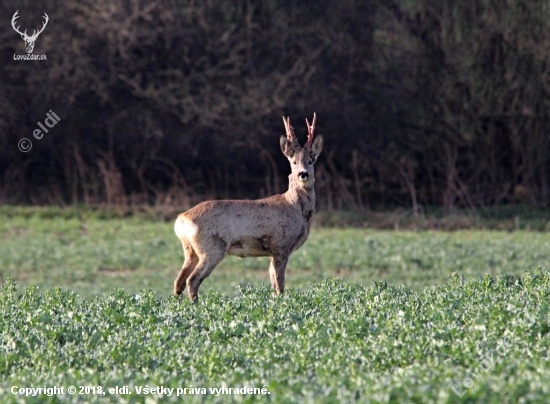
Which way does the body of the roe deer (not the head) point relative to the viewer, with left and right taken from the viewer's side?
facing to the right of the viewer
